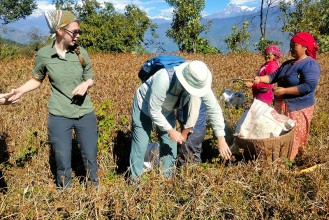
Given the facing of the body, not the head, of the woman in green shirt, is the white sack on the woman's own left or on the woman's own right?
on the woman's own left

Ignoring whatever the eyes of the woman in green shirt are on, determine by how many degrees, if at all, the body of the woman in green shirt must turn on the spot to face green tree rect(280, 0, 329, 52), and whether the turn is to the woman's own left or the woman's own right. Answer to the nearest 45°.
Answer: approximately 135° to the woman's own left

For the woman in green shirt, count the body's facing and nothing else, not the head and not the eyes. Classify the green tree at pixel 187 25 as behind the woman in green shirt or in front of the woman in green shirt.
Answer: behind

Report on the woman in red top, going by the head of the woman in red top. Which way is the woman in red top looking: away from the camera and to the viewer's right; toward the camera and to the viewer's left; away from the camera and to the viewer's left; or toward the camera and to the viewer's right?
toward the camera and to the viewer's left

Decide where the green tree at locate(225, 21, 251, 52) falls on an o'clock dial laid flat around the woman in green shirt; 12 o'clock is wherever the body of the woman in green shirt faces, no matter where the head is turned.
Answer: The green tree is roughly at 7 o'clock from the woman in green shirt.

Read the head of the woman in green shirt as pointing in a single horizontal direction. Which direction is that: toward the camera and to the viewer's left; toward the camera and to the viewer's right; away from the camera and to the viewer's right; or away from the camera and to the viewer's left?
toward the camera and to the viewer's right

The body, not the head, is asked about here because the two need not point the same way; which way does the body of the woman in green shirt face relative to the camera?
toward the camera

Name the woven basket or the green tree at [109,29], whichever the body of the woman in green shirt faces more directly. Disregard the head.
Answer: the woven basket

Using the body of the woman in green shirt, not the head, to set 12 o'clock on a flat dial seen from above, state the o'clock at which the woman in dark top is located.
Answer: The woman in dark top is roughly at 9 o'clock from the woman in green shirt.

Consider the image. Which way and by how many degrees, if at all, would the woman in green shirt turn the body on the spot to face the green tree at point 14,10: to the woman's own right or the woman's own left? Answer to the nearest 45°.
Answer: approximately 180°

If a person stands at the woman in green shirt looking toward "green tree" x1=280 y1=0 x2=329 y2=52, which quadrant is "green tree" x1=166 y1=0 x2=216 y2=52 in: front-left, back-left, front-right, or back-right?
front-left
